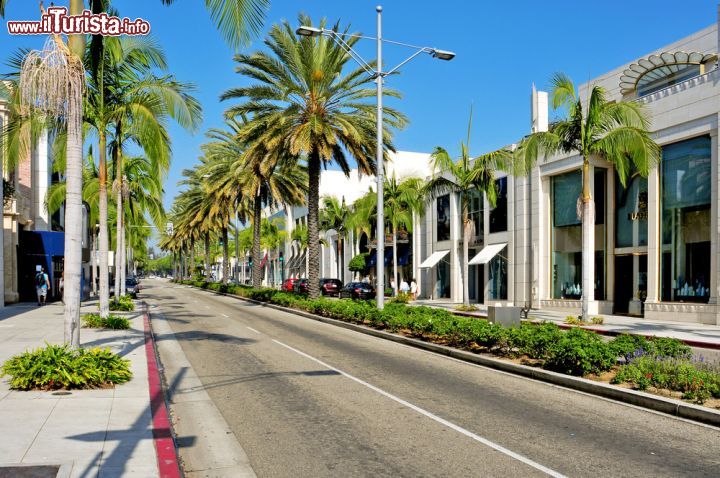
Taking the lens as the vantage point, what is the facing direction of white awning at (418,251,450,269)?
facing the viewer and to the left of the viewer

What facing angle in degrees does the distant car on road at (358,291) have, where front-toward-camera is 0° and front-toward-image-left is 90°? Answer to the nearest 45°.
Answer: approximately 135°

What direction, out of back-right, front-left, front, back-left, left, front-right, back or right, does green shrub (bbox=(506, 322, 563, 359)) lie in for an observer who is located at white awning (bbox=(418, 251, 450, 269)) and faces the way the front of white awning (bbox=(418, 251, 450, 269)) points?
front-left

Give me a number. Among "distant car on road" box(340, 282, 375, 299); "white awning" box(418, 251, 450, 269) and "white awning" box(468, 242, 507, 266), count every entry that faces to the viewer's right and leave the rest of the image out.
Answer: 0

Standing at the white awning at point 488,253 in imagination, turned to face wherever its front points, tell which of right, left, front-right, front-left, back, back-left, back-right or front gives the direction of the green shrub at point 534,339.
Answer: front-left

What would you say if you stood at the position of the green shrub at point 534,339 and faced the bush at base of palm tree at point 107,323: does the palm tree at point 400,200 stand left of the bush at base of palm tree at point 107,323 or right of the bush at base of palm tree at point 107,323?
right

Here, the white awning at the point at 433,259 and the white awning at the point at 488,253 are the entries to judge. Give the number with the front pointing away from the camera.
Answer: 0

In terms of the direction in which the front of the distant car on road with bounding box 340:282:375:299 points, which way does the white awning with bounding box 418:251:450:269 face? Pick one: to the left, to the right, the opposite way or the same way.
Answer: to the left

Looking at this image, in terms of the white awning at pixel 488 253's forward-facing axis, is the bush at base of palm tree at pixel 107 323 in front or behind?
in front

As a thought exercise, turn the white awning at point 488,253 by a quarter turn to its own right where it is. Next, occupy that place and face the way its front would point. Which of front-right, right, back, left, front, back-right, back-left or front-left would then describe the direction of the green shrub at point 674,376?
back-left
